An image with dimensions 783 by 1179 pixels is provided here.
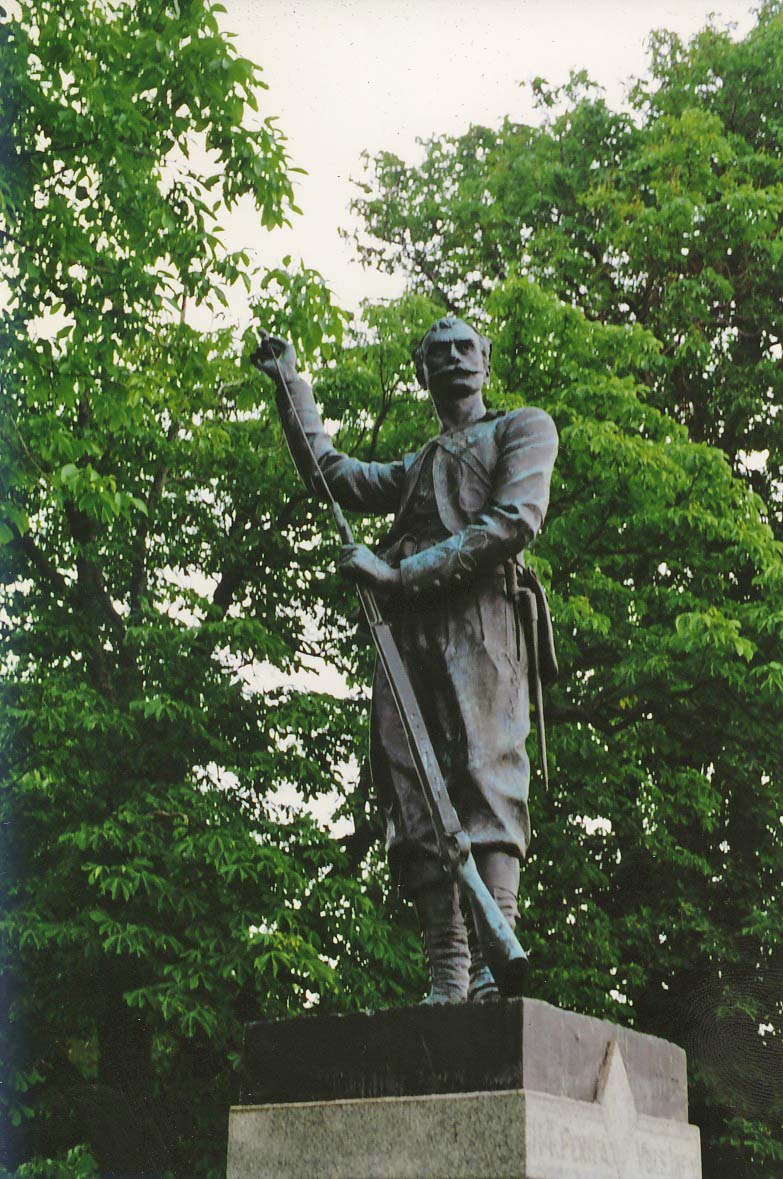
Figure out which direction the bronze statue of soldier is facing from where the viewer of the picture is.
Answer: facing the viewer and to the left of the viewer
